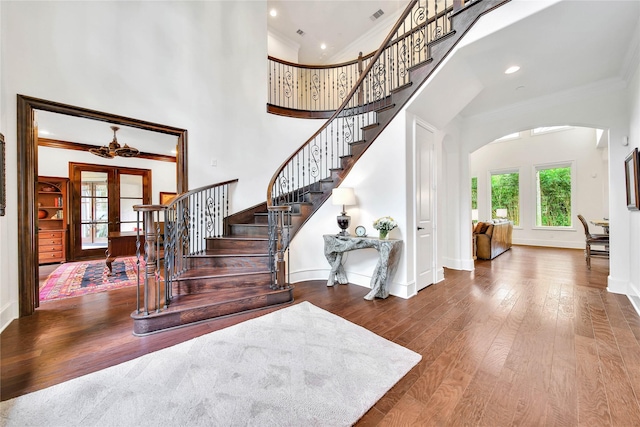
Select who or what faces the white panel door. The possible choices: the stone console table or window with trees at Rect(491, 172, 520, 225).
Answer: the window with trees

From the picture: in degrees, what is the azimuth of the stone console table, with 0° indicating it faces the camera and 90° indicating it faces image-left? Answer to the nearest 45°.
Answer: approximately 45°

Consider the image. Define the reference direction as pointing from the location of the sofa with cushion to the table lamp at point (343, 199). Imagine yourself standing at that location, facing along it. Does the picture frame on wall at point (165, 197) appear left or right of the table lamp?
right

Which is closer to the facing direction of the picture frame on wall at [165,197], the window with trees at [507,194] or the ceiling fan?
the ceiling fan

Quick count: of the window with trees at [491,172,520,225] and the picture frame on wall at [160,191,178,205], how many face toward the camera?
2

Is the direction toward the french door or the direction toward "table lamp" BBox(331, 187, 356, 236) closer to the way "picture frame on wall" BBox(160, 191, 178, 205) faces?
the table lamp

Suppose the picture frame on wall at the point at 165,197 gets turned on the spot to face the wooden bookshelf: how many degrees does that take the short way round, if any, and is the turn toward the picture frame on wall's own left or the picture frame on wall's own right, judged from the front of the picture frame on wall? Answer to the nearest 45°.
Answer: approximately 90° to the picture frame on wall's own right

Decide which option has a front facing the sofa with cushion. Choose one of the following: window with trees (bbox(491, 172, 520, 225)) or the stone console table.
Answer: the window with trees

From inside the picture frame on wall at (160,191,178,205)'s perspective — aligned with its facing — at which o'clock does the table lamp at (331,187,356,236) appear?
The table lamp is roughly at 11 o'clock from the picture frame on wall.

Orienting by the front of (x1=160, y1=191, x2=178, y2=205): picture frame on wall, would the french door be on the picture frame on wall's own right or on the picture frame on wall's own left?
on the picture frame on wall's own right

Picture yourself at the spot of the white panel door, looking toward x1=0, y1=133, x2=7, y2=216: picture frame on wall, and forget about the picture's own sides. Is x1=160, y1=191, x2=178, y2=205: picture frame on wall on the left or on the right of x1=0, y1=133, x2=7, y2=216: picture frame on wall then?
right
